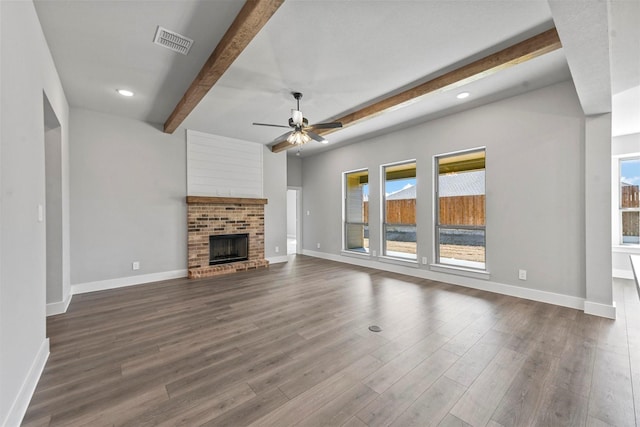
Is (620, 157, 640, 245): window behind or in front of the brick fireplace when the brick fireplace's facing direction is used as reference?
in front

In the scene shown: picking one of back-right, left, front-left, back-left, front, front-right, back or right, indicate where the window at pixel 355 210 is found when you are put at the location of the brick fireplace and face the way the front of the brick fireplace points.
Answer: front-left

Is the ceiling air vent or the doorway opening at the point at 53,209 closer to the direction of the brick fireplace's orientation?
the ceiling air vent

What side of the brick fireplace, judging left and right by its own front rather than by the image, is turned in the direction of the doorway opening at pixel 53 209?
right

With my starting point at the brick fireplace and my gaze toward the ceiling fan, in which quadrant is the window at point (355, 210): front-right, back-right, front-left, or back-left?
front-left

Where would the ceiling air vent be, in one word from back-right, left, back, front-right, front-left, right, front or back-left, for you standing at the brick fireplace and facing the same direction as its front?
front-right

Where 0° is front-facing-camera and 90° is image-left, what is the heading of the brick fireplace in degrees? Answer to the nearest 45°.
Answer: approximately 315°

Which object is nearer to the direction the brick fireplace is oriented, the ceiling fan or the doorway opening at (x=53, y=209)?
the ceiling fan

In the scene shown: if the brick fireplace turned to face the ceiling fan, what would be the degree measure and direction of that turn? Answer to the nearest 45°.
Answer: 0° — it already faces it

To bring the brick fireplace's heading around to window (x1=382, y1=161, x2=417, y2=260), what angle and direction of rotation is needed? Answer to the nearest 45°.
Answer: approximately 45° to its left
